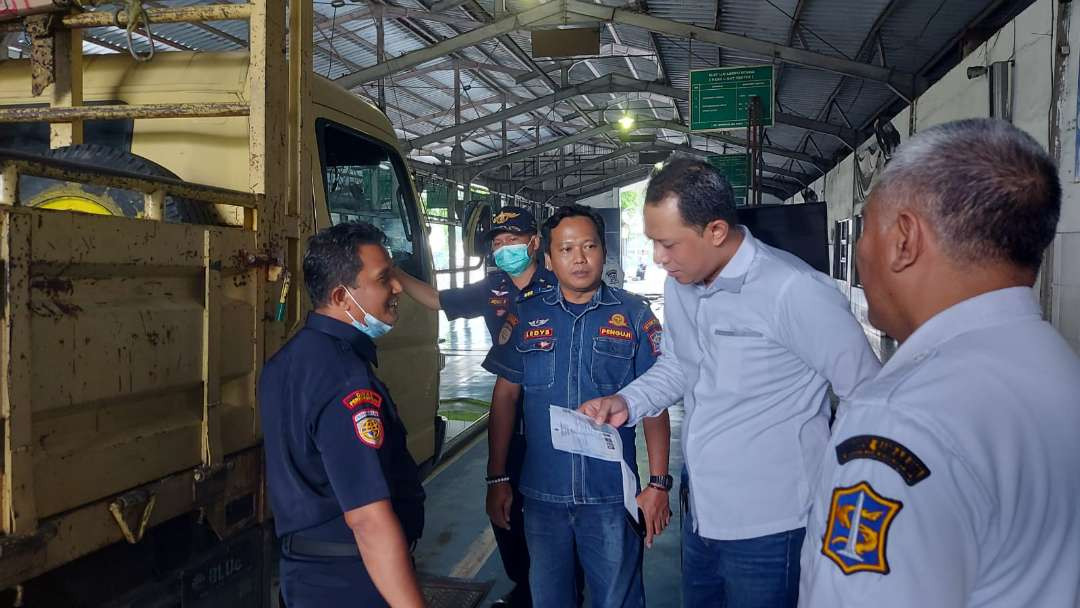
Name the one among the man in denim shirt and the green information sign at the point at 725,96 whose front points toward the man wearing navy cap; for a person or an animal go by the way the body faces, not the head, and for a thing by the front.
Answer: the green information sign

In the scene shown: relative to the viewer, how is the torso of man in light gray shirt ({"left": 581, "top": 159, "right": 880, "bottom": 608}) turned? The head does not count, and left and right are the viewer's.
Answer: facing the viewer and to the left of the viewer

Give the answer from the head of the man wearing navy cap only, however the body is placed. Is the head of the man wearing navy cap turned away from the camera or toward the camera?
toward the camera

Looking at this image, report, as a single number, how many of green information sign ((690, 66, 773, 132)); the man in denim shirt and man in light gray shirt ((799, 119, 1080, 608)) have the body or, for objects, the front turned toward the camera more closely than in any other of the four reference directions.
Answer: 2

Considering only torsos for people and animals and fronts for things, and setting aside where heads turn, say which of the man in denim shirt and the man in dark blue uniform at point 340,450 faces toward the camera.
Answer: the man in denim shirt

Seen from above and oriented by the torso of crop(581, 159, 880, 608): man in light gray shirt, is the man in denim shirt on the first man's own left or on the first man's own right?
on the first man's own right

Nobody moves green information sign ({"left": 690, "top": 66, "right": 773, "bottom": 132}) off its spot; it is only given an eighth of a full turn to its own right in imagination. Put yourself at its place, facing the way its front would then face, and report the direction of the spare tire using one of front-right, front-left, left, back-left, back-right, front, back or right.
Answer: front-left

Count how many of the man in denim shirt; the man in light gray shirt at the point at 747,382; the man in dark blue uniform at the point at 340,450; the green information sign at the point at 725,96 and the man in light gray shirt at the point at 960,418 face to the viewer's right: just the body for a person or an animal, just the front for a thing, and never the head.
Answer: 1

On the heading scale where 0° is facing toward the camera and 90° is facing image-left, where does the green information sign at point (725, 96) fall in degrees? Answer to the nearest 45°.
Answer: approximately 0°

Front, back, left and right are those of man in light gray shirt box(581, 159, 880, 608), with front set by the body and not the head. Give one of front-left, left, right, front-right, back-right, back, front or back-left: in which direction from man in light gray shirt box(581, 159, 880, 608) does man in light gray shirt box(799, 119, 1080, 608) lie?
front-left

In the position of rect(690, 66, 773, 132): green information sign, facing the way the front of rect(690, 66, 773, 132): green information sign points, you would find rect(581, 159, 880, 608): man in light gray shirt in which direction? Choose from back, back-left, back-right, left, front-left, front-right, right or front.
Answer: front

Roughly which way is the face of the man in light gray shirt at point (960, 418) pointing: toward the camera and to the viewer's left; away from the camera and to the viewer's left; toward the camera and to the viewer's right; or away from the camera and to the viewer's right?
away from the camera and to the viewer's left

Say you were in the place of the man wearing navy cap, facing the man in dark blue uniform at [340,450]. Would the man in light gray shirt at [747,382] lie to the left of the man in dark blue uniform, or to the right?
left

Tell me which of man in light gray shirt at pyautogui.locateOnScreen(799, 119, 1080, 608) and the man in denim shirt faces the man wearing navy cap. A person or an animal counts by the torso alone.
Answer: the man in light gray shirt

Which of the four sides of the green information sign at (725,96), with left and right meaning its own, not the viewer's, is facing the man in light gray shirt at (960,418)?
front

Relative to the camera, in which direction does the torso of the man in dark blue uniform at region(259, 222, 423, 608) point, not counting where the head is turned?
to the viewer's right

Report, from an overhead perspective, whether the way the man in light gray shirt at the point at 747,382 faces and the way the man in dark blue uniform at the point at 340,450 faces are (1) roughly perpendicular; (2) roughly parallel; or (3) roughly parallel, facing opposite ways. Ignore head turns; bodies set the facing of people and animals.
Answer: roughly parallel, facing opposite ways
